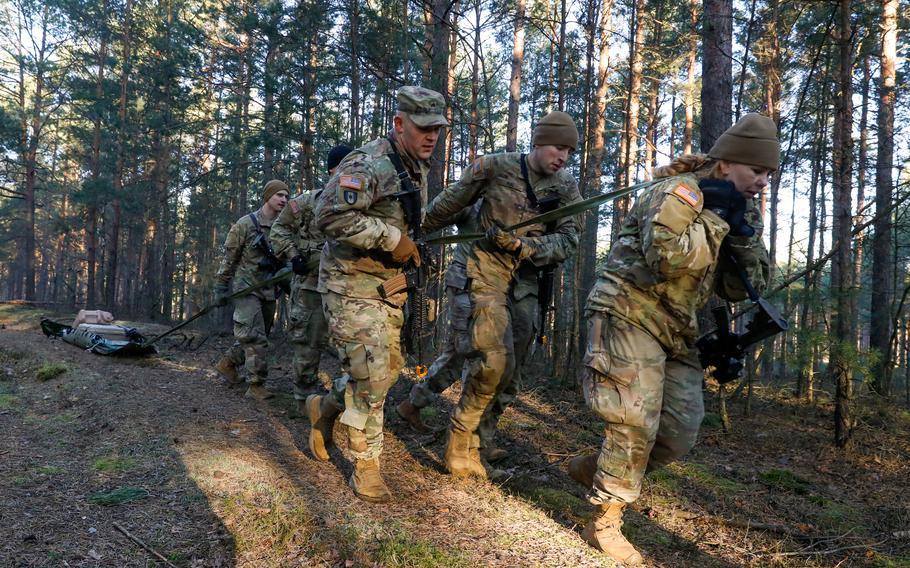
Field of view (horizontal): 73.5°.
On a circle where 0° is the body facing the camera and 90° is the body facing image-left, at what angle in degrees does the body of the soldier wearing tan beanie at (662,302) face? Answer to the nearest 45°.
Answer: approximately 315°

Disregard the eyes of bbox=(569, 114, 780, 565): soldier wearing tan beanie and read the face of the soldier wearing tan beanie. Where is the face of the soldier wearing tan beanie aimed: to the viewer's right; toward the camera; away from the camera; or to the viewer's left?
to the viewer's right

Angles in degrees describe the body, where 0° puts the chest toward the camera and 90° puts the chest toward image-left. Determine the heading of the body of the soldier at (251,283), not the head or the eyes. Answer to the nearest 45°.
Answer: approximately 315°

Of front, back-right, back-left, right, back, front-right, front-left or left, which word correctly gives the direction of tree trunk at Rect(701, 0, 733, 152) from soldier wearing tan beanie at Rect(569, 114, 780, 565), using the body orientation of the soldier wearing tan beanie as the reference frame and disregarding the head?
back-left

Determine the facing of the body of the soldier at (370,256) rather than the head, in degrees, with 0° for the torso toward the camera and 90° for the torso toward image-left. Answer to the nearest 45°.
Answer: approximately 315°

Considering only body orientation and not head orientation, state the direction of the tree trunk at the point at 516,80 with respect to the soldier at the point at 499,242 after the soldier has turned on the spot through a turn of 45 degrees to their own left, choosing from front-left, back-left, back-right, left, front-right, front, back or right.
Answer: left

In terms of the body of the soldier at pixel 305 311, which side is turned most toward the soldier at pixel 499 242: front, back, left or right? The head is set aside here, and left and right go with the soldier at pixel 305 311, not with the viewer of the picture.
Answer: front

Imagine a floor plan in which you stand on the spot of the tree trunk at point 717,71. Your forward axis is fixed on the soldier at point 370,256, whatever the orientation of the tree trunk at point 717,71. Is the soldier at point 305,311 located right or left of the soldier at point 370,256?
right

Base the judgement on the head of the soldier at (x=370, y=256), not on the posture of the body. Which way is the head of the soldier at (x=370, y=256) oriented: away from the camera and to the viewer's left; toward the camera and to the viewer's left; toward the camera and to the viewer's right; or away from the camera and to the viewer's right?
toward the camera and to the viewer's right

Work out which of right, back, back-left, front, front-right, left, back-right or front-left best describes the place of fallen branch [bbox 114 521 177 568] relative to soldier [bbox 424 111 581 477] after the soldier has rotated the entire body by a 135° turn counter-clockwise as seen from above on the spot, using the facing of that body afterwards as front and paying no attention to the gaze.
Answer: back-left

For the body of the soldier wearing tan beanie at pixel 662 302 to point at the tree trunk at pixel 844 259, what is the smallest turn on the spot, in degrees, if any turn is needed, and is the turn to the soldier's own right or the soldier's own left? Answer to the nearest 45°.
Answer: approximately 90° to the soldier's own left

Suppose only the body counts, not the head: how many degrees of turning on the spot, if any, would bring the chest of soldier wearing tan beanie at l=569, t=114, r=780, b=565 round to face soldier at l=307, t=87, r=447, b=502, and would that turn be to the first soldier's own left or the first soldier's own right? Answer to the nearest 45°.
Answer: approximately 135° to the first soldier's own right
